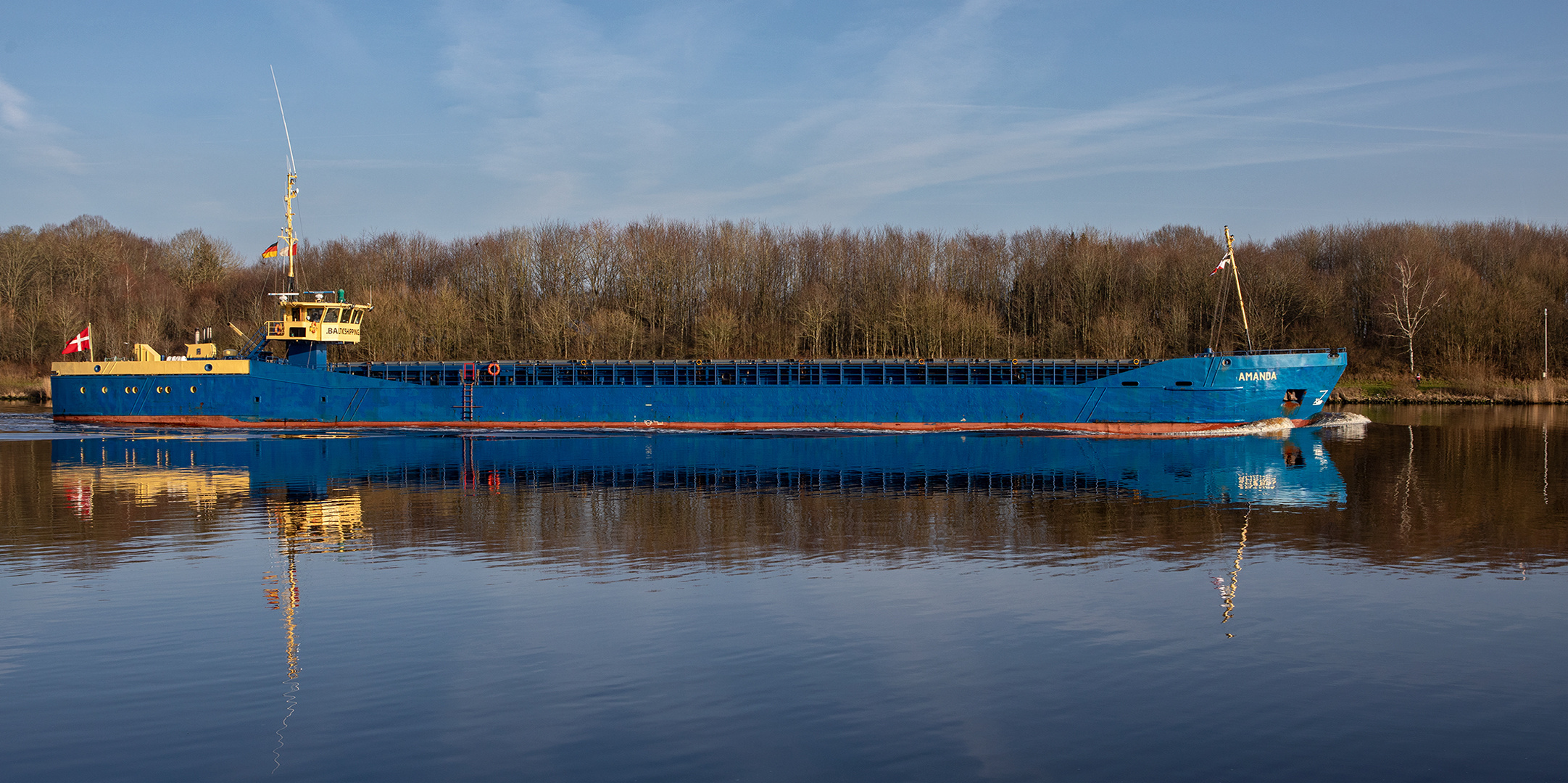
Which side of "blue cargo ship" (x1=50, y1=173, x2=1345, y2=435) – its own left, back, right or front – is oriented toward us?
right

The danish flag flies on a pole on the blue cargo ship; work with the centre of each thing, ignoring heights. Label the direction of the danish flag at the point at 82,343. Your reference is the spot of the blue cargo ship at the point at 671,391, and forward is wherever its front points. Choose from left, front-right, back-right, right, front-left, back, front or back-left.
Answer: back
